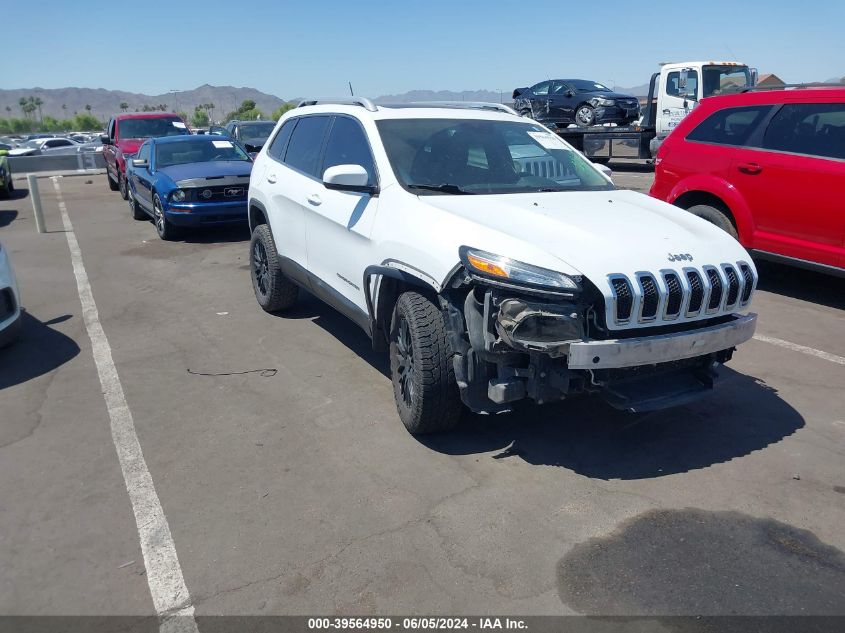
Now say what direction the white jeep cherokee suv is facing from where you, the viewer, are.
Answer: facing the viewer and to the right of the viewer

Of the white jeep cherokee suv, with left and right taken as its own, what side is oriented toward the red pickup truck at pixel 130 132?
back

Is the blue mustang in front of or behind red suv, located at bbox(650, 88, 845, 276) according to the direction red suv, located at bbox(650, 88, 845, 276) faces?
behind

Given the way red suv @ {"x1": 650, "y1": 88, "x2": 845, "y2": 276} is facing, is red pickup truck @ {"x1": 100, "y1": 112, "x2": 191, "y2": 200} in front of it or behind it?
behind

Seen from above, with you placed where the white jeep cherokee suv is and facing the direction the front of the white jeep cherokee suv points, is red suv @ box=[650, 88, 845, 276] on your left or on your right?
on your left

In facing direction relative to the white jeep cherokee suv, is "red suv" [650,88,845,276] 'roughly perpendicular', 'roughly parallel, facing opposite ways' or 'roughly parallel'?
roughly parallel

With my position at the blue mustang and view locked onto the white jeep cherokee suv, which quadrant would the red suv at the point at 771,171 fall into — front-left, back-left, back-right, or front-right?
front-left

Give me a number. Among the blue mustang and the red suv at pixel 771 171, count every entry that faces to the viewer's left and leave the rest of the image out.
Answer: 0

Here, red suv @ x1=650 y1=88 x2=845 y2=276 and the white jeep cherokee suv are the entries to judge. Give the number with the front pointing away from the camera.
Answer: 0

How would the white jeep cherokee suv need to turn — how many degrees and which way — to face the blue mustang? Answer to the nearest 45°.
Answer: approximately 180°
